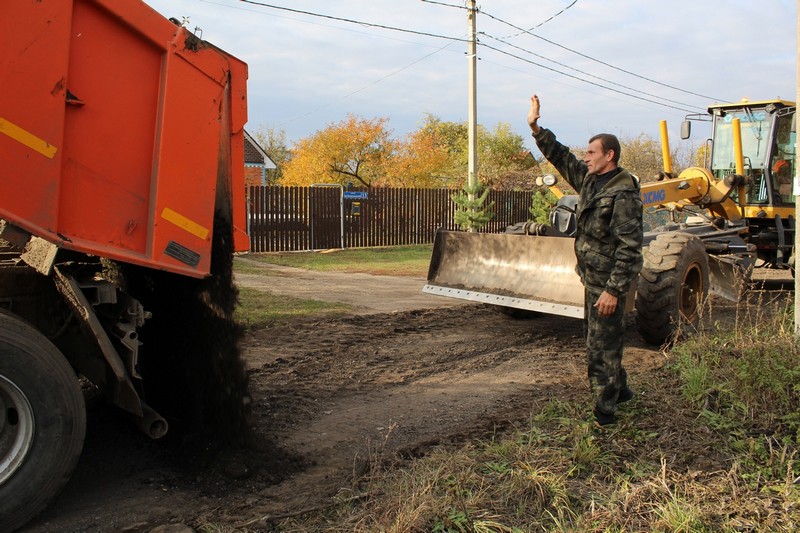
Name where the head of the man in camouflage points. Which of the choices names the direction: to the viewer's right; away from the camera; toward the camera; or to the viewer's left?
to the viewer's left

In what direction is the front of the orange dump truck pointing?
to the viewer's left

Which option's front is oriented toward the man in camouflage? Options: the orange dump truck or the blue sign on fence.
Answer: the blue sign on fence

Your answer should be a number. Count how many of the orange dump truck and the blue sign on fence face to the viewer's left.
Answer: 1

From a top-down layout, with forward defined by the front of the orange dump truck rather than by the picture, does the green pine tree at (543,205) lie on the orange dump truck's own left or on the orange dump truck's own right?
on the orange dump truck's own right

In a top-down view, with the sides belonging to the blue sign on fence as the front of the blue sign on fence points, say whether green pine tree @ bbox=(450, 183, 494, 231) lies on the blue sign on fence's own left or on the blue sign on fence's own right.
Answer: on the blue sign on fence's own left

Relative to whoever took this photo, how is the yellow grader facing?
facing the viewer and to the left of the viewer

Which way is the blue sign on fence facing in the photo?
toward the camera

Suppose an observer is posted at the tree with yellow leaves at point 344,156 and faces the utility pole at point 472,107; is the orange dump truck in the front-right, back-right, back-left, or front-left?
front-right

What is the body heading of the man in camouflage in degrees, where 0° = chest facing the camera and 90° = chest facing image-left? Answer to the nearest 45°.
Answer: approximately 45°

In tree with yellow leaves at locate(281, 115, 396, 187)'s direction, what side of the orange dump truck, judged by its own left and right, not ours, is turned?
right

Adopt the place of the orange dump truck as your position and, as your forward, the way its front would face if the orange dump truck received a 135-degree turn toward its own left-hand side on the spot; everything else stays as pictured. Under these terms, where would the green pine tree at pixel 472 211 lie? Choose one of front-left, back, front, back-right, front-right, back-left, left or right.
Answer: left

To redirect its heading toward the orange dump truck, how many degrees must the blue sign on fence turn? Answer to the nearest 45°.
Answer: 0° — it already faces it

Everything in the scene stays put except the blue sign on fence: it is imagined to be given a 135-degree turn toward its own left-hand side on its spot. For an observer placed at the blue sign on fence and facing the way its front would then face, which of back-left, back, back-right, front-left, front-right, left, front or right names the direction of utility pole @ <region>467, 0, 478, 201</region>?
front-right

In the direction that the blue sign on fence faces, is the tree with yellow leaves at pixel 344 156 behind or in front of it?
behind
